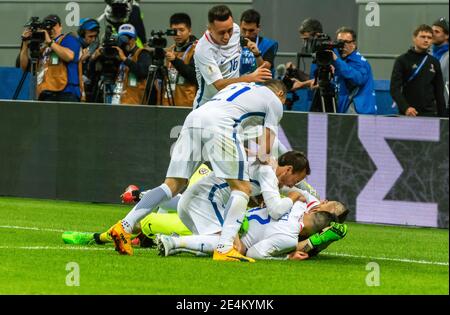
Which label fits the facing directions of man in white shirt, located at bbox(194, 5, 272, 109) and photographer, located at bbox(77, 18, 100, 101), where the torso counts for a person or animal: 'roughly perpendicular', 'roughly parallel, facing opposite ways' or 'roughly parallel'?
roughly parallel

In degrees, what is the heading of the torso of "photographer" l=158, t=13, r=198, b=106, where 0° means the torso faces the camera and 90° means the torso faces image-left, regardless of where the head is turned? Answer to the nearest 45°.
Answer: approximately 45°

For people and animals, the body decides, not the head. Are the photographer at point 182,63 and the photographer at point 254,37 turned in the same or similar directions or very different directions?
same or similar directions

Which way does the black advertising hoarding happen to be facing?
toward the camera

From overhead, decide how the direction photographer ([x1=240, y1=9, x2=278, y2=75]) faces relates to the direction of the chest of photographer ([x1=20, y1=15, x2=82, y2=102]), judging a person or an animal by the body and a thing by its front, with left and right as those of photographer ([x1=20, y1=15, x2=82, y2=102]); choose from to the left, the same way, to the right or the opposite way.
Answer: the same way

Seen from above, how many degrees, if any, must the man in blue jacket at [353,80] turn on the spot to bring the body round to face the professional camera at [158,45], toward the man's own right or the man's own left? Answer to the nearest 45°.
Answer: approximately 45° to the man's own right

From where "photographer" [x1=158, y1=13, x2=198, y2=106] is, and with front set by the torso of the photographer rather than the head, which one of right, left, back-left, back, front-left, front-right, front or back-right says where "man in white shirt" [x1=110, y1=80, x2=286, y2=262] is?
front-left

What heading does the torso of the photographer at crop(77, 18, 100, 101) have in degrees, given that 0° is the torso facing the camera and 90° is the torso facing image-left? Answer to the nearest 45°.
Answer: approximately 315°

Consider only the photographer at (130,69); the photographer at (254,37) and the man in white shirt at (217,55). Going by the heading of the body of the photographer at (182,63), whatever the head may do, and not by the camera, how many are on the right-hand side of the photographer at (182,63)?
1

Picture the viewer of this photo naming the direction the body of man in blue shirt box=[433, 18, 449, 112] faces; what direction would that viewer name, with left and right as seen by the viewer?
facing the viewer and to the left of the viewer

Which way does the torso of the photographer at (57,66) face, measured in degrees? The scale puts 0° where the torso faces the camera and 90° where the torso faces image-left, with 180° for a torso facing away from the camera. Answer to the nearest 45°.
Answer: approximately 45°

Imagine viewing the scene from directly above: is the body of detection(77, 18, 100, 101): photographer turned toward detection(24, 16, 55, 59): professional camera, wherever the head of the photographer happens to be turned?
no

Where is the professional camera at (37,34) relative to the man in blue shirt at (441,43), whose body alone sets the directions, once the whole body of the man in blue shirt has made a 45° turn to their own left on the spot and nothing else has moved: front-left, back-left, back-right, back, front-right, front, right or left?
right

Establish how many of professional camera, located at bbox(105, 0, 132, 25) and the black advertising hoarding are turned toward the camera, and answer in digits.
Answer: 2

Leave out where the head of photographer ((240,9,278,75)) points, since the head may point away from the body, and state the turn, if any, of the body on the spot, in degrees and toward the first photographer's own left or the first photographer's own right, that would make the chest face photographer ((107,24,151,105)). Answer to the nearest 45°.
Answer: approximately 90° to the first photographer's own right

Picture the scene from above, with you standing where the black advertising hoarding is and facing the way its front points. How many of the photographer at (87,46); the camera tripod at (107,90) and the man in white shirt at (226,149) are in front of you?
1

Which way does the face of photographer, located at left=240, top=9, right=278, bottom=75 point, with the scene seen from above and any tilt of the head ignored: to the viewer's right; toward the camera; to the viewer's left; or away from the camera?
toward the camera
